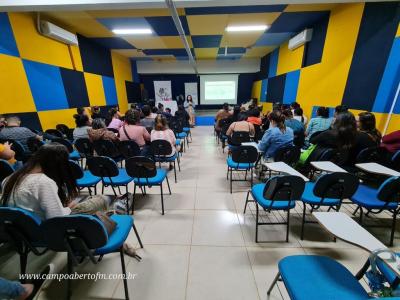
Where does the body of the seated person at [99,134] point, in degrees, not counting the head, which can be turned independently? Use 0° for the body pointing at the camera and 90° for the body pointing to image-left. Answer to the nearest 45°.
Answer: approximately 180°

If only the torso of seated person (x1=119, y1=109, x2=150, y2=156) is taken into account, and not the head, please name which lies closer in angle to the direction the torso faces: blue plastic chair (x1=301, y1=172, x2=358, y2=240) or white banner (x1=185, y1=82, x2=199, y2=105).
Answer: the white banner

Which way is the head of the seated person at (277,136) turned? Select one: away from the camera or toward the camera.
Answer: away from the camera

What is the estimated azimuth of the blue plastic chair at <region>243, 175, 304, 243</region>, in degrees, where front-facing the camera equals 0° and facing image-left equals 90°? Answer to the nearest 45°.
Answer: approximately 135°

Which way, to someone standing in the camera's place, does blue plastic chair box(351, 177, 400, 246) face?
facing away from the viewer and to the left of the viewer

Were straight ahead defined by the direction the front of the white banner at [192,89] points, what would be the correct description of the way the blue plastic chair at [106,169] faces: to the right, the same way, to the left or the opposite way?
the opposite way

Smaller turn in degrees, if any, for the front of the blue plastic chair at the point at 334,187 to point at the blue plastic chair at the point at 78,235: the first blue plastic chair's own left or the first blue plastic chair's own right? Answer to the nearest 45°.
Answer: approximately 90° to the first blue plastic chair's own left

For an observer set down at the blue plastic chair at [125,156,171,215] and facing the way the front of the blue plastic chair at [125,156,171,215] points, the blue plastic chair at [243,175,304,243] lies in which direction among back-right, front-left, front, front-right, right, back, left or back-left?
right

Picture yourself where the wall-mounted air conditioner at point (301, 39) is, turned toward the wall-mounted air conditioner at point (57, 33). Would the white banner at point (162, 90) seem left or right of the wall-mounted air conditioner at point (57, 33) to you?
right

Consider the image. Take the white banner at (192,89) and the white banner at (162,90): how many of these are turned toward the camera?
2

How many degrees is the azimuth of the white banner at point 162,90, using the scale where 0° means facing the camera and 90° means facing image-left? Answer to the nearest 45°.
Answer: approximately 0°

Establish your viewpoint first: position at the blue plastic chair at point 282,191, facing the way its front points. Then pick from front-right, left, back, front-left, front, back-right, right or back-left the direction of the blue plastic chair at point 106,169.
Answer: front-left

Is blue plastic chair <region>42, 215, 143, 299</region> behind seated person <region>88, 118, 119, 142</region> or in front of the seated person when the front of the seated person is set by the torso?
behind

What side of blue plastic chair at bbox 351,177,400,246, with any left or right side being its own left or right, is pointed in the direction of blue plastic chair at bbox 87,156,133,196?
left
